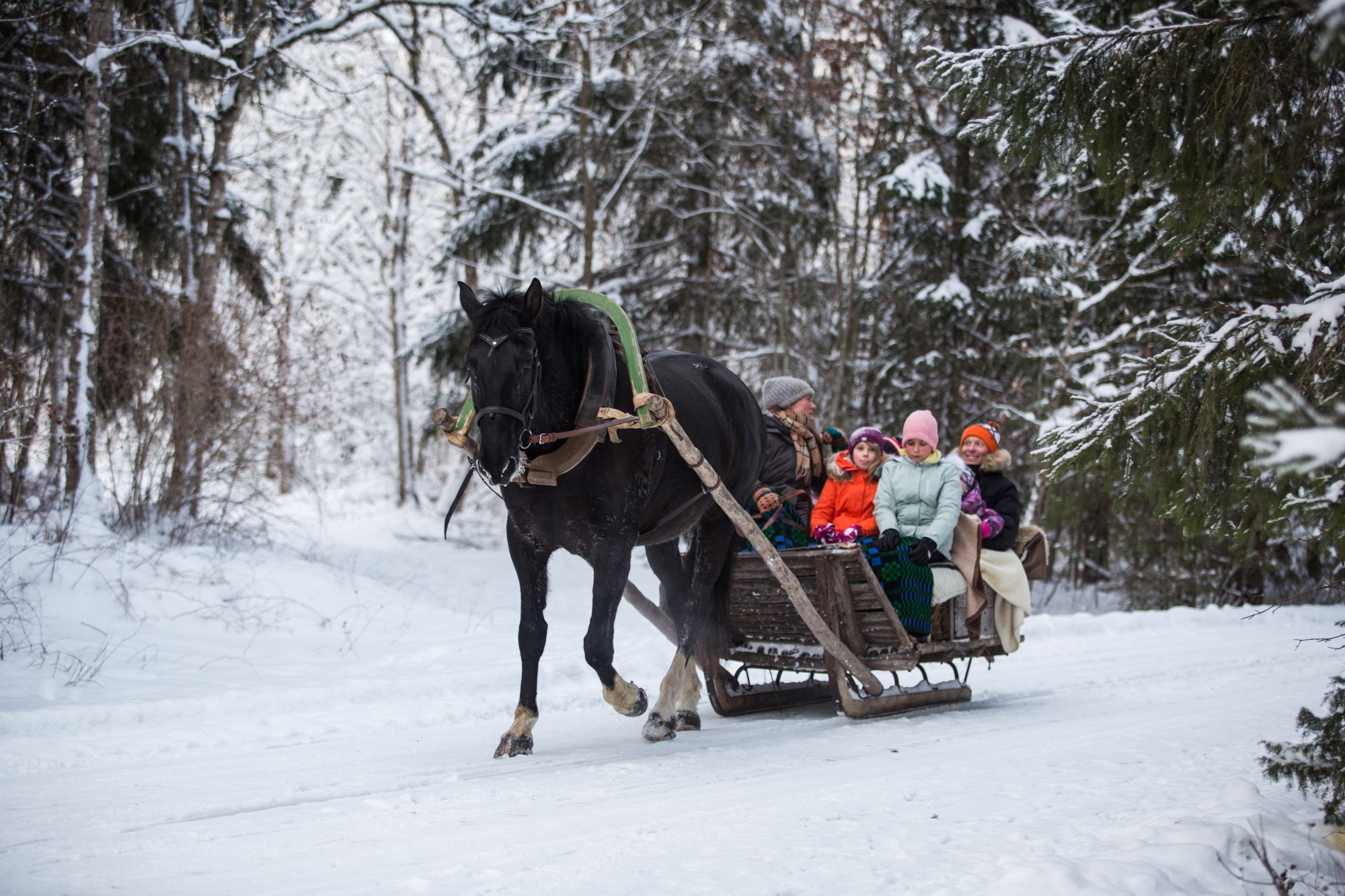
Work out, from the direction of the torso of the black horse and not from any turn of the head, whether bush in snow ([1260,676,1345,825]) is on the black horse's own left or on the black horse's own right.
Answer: on the black horse's own left

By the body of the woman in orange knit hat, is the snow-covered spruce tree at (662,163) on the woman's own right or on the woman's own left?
on the woman's own right

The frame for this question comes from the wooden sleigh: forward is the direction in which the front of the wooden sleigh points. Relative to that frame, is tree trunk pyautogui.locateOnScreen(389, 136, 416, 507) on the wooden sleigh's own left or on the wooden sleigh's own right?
on the wooden sleigh's own right

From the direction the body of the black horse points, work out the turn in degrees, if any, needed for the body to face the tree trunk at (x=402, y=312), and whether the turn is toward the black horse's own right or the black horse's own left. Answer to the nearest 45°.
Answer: approximately 135° to the black horse's own right

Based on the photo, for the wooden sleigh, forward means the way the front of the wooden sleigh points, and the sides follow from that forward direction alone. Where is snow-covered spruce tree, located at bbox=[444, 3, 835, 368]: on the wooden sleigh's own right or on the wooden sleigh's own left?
on the wooden sleigh's own right

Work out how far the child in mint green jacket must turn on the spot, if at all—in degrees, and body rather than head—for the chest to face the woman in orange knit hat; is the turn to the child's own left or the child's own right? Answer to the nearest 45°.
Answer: approximately 135° to the child's own left

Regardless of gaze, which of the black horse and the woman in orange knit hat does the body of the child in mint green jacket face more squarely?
the black horse

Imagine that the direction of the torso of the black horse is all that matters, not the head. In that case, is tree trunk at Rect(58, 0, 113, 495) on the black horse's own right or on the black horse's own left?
on the black horse's own right
